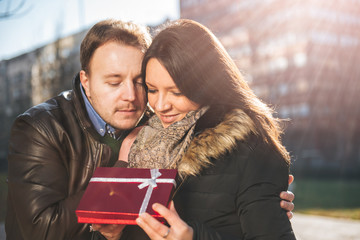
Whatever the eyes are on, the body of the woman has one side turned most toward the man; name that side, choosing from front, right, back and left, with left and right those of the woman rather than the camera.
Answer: right

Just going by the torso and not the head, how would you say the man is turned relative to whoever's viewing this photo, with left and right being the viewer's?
facing the viewer and to the right of the viewer

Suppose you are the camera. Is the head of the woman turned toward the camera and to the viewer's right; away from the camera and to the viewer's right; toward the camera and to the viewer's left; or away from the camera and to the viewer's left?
toward the camera and to the viewer's left

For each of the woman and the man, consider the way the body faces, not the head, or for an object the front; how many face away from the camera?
0

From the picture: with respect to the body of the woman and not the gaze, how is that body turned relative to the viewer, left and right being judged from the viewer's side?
facing the viewer and to the left of the viewer

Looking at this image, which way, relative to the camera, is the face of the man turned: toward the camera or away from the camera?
toward the camera
